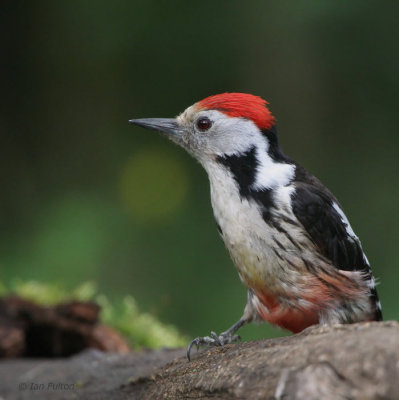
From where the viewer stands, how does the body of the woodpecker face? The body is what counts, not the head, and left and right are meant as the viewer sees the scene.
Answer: facing to the left of the viewer

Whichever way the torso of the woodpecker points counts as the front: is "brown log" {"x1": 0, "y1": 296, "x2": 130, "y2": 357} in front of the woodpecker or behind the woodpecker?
in front
